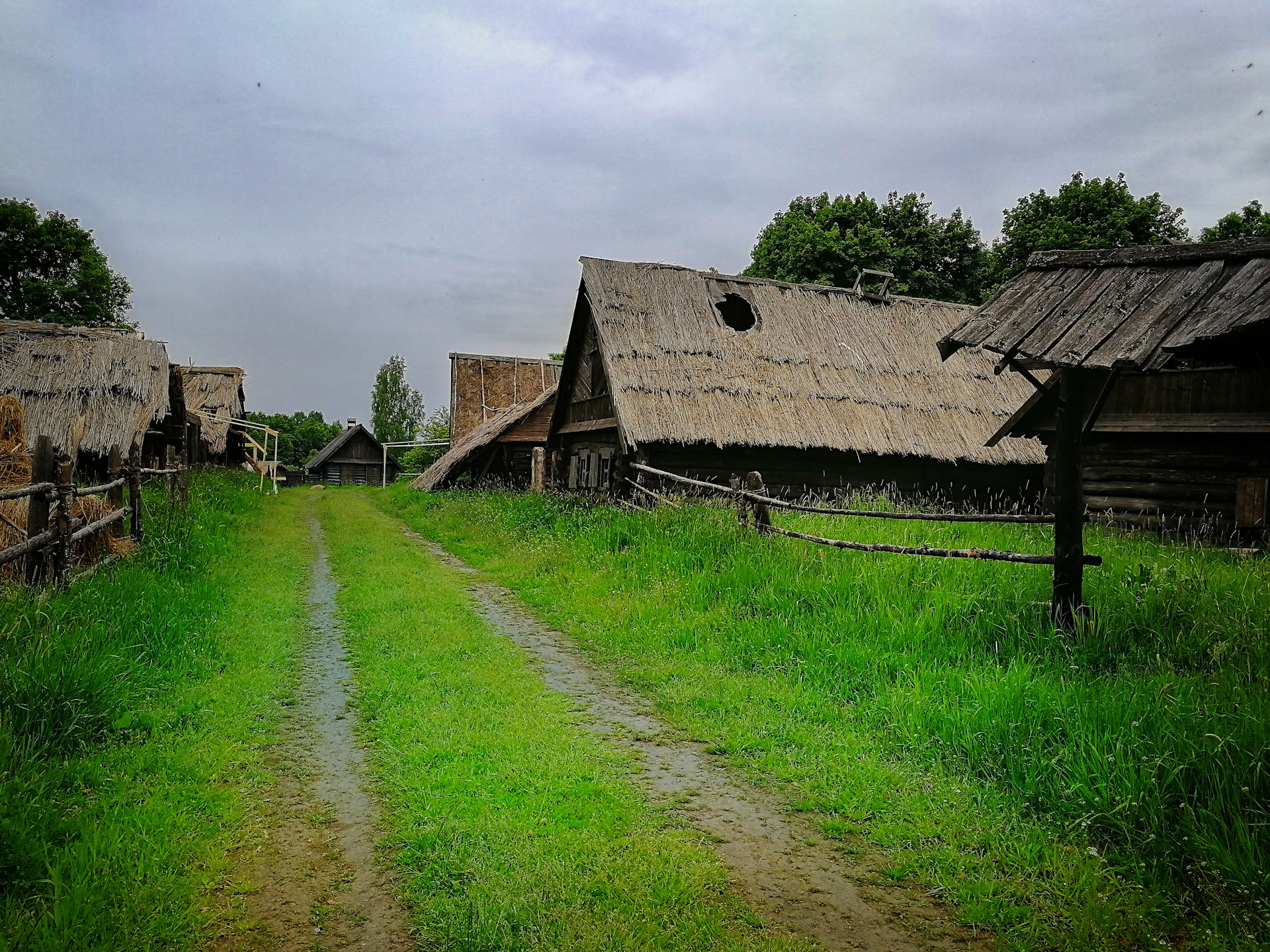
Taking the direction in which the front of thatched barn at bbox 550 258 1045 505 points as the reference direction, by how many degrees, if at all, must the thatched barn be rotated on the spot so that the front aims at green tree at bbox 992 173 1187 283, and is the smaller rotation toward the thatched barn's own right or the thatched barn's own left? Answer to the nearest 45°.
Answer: approximately 135° to the thatched barn's own right

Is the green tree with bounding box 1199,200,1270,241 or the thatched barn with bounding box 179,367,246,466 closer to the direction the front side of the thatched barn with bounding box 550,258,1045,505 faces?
the thatched barn

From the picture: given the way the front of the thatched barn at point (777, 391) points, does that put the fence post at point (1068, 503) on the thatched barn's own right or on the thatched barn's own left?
on the thatched barn's own left

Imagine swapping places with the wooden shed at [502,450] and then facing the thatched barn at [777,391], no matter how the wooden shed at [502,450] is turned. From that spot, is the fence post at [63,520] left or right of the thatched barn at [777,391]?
right

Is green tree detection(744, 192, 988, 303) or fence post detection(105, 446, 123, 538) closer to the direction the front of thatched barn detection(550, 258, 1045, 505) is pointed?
the fence post

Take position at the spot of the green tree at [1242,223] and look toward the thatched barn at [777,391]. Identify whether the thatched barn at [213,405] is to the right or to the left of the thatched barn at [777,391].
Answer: right

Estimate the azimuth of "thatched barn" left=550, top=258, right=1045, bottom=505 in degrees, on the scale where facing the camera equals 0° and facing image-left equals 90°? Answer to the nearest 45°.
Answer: approximately 90°

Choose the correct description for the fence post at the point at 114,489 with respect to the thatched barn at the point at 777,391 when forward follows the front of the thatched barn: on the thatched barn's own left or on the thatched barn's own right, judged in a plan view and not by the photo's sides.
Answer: on the thatched barn's own left

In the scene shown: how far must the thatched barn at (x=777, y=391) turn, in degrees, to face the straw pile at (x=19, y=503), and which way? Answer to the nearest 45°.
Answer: approximately 45° to its left

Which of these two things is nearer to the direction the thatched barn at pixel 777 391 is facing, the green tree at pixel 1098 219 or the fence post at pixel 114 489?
the fence post

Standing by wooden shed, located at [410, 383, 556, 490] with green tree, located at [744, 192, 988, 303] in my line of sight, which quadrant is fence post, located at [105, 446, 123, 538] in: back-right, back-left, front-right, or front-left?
back-right

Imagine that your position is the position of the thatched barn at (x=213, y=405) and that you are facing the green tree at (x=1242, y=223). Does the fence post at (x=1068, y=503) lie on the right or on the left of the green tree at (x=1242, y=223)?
right
